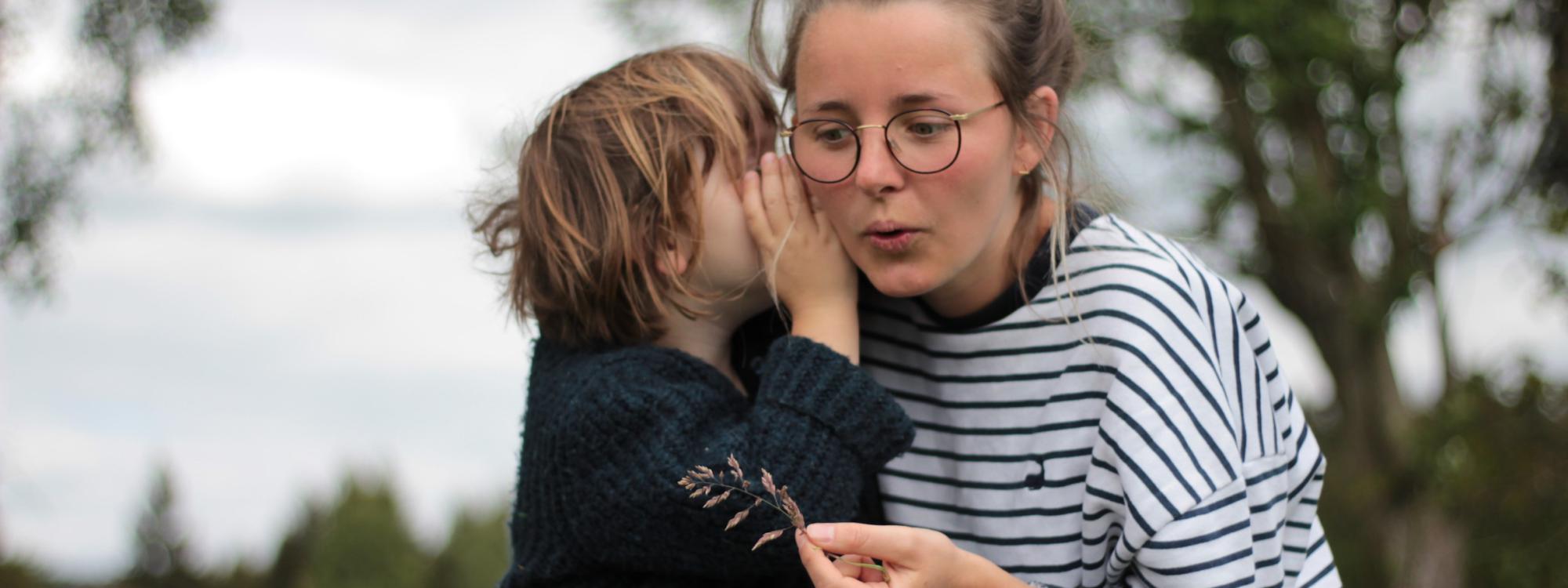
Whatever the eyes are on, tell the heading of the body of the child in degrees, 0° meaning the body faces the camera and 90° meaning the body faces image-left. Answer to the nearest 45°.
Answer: approximately 270°

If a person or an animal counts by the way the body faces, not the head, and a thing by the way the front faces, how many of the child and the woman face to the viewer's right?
1

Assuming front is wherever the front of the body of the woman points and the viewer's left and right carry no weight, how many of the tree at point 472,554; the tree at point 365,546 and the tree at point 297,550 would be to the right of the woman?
3

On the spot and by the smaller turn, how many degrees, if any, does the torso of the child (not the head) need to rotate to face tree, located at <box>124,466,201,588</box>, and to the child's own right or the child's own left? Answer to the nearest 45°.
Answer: approximately 135° to the child's own left

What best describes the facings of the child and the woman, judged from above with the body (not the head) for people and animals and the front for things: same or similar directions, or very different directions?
very different directions

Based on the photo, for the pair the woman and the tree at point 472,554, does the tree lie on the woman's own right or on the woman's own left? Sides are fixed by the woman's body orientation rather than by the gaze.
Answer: on the woman's own right
